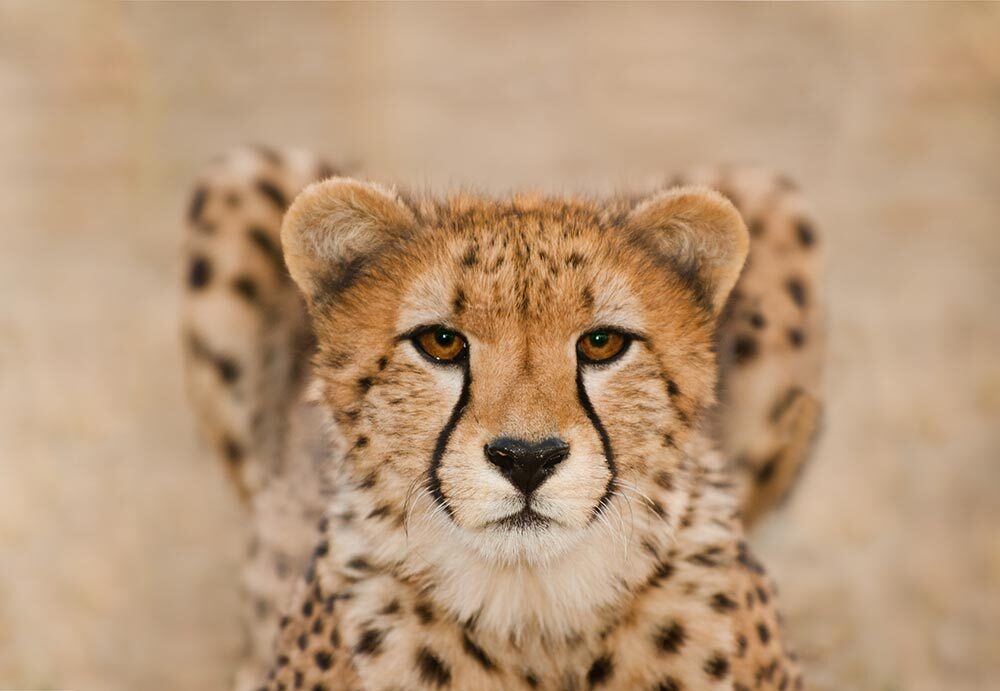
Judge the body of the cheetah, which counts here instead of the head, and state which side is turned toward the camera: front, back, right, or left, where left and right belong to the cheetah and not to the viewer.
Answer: front
